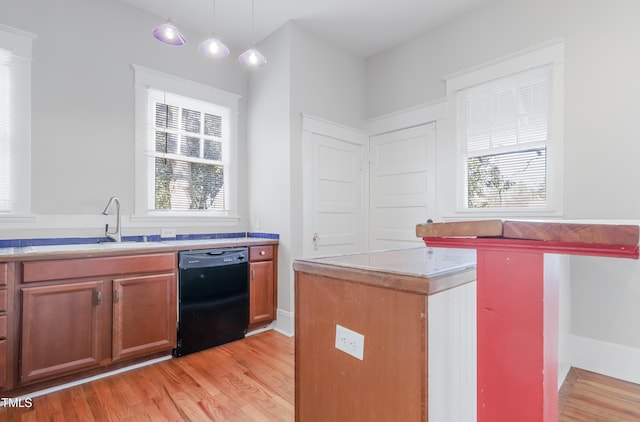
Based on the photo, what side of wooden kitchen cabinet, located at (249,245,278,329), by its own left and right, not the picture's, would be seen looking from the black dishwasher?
right

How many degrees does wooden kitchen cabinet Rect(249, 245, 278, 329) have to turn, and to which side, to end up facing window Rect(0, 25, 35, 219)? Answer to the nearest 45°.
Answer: approximately 135° to its right

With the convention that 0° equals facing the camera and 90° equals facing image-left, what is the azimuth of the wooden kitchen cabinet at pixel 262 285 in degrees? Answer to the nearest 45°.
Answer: approximately 315°

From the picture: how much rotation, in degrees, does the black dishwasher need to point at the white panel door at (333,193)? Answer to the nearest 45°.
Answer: approximately 45° to its left

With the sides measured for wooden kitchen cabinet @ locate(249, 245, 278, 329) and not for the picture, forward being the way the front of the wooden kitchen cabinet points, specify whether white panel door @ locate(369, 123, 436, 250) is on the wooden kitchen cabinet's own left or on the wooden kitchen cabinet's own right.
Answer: on the wooden kitchen cabinet's own left
